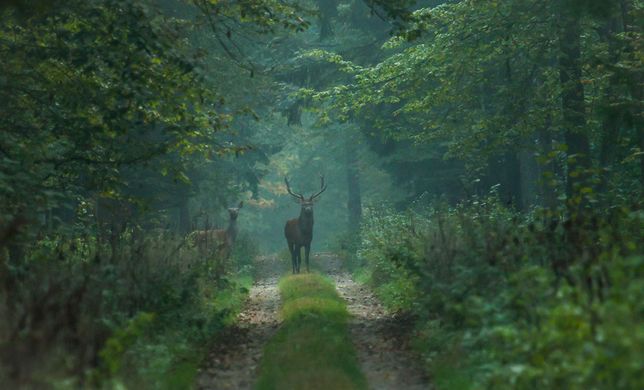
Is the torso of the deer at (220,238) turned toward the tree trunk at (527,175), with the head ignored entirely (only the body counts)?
yes

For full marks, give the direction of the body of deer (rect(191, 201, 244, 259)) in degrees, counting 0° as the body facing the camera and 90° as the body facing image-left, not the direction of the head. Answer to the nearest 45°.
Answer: approximately 270°
